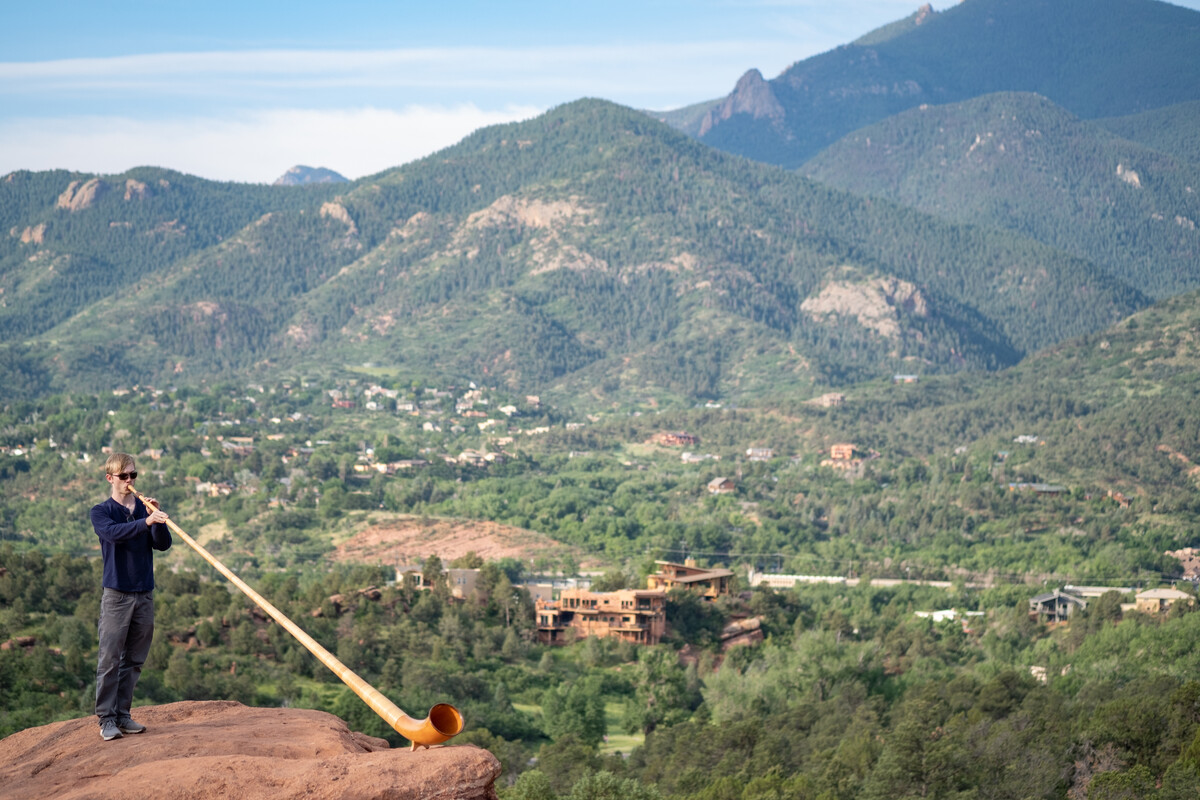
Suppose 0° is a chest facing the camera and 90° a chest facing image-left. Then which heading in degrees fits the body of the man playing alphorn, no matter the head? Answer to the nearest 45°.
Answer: approximately 315°
